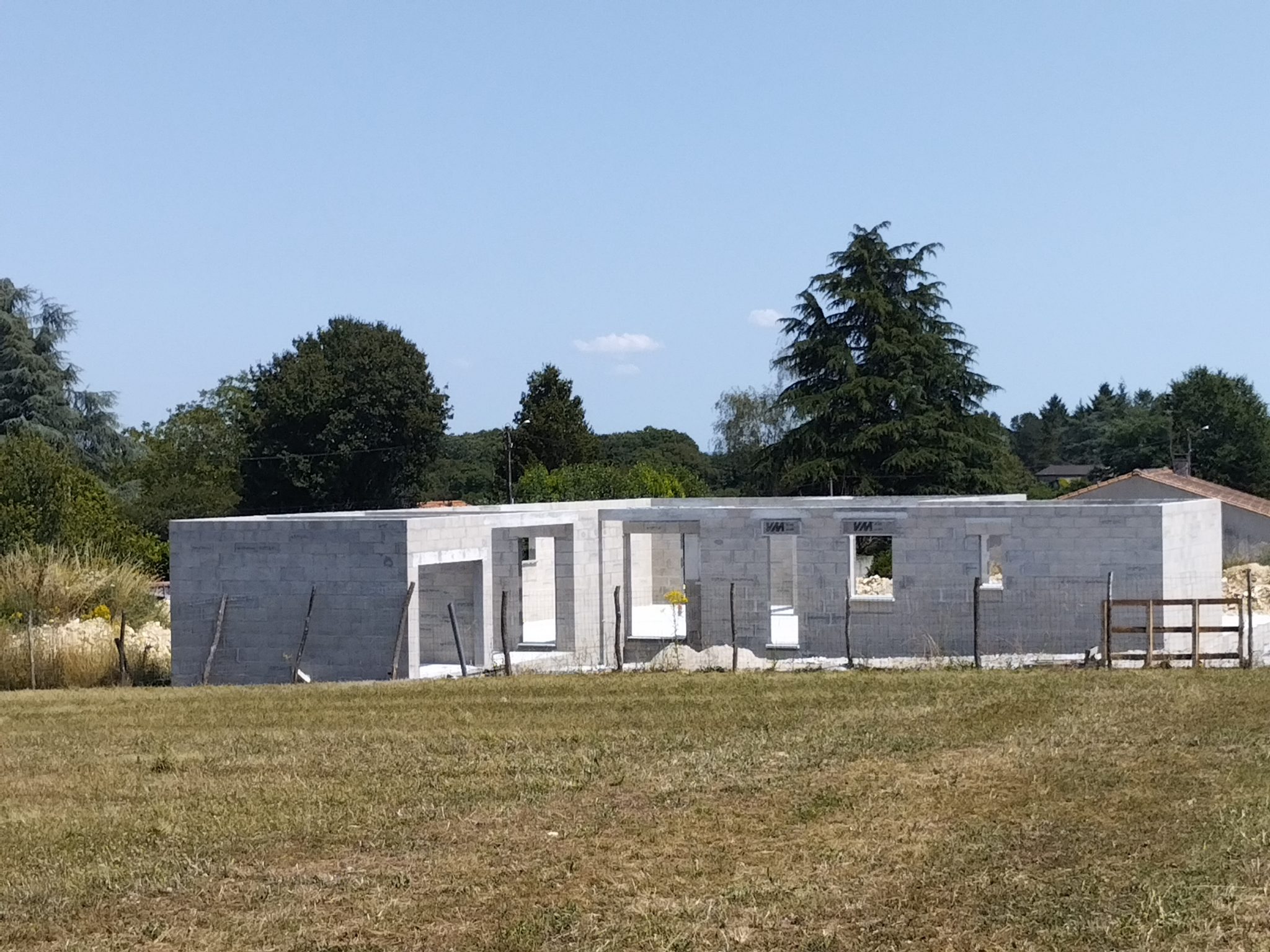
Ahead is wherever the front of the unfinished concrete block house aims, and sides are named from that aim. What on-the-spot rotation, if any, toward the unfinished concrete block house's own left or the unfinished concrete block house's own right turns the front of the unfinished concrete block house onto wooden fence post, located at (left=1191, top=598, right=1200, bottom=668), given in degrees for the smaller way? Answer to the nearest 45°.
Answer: approximately 45° to the unfinished concrete block house's own left

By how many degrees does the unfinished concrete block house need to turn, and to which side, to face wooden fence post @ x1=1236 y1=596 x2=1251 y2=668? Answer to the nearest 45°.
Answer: approximately 45° to its left

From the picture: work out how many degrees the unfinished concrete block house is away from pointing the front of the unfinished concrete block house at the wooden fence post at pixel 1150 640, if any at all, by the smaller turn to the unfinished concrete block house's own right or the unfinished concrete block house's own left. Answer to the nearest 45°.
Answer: approximately 45° to the unfinished concrete block house's own left

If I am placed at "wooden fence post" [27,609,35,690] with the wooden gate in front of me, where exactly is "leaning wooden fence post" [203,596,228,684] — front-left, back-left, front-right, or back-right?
front-left

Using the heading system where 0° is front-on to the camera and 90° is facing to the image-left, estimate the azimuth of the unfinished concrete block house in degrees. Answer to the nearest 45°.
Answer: approximately 0°

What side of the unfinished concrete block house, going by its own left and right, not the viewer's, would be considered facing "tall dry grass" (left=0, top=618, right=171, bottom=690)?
right

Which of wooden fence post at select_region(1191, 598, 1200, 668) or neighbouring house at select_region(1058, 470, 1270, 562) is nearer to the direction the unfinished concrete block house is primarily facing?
the wooden fence post

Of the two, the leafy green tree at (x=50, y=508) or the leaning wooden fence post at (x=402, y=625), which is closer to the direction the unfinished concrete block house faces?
the leaning wooden fence post

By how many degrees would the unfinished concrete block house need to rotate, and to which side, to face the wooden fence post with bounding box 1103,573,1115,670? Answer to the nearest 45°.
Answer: approximately 45° to its left
